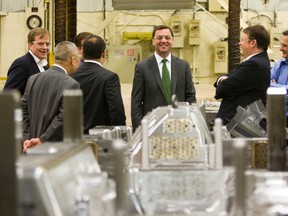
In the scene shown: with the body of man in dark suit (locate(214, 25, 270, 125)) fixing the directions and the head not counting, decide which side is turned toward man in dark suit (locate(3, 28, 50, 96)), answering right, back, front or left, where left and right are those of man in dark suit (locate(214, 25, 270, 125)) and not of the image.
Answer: front

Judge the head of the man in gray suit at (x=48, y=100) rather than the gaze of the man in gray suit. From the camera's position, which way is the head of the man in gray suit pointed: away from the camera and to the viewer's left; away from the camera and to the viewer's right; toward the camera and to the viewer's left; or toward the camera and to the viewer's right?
away from the camera and to the viewer's right

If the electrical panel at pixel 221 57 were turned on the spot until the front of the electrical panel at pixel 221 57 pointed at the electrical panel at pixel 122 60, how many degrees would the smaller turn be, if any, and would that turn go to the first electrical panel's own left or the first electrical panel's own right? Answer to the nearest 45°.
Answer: approximately 90° to the first electrical panel's own right

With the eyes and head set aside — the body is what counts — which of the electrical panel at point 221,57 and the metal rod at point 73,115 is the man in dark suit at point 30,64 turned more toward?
the metal rod

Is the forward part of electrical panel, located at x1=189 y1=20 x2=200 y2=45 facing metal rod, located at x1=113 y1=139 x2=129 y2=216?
yes

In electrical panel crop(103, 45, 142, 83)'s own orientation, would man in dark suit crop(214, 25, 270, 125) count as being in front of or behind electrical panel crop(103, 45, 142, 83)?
in front

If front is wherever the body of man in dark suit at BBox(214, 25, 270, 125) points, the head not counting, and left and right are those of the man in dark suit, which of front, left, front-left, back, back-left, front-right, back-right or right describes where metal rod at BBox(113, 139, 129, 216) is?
left

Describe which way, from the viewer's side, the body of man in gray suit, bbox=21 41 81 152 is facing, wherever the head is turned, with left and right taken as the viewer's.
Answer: facing away from the viewer and to the right of the viewer

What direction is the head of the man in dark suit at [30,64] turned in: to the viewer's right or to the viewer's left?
to the viewer's right

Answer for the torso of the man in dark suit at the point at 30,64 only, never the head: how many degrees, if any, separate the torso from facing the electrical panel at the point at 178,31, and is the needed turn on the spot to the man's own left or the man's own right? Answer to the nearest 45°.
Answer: approximately 90° to the man's own left

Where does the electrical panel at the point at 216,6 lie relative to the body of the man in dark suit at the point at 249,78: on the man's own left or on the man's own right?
on the man's own right

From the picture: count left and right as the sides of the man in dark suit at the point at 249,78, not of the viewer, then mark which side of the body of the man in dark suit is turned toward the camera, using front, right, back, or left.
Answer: left

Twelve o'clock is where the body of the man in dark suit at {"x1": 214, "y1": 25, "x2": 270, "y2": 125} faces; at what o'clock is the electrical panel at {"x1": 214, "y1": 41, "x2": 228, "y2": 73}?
The electrical panel is roughly at 3 o'clock from the man in dark suit.
